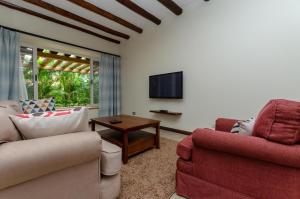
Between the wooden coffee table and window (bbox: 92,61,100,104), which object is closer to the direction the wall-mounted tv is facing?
the wooden coffee table

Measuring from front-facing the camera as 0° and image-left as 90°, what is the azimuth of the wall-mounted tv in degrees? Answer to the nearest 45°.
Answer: approximately 45°

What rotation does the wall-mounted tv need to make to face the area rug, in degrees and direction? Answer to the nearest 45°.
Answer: approximately 45° to its left

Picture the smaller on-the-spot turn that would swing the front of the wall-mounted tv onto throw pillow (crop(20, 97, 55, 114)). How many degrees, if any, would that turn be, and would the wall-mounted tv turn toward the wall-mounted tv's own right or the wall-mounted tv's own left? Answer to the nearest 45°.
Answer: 0° — it already faces it

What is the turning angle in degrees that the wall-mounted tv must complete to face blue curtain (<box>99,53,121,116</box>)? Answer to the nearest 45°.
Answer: approximately 90° to its right

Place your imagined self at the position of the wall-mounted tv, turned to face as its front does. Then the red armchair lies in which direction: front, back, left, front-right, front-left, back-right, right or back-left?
front-left

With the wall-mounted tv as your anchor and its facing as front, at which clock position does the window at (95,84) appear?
The window is roughly at 2 o'clock from the wall-mounted tv.

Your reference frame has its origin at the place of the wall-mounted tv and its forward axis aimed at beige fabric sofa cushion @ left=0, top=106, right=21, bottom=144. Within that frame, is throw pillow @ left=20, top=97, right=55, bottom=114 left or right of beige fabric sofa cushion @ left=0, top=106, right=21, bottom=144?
right
